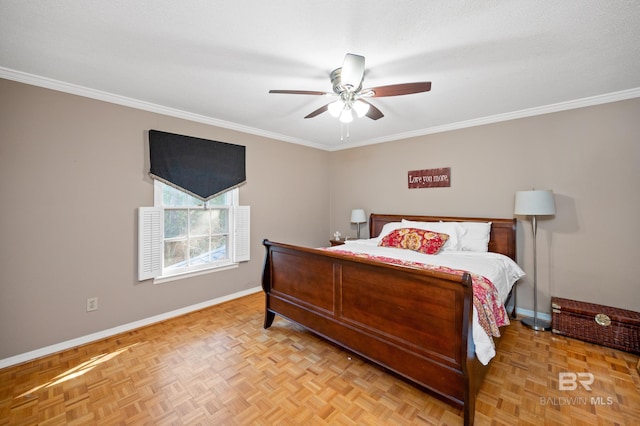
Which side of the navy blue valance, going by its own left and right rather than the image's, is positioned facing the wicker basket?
front

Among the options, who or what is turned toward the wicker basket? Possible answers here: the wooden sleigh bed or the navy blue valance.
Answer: the navy blue valance

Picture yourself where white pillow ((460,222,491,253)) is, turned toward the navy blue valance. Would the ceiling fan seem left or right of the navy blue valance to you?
left

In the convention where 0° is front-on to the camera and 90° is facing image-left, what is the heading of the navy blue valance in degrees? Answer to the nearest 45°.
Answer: approximately 315°

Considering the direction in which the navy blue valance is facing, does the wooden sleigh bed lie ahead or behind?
ahead
